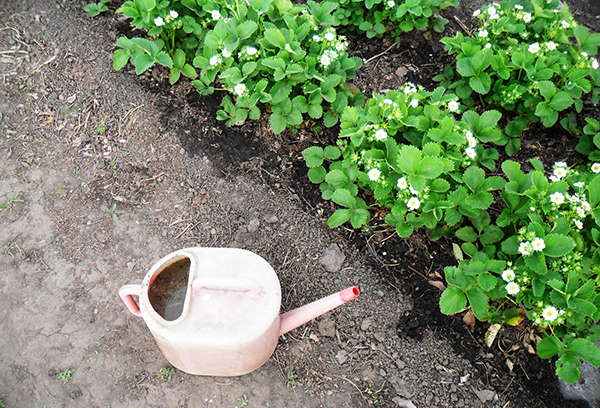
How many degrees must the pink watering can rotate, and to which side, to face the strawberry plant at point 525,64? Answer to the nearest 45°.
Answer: approximately 45° to its left

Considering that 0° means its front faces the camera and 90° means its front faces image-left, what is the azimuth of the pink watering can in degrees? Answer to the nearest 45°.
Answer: approximately 270°
